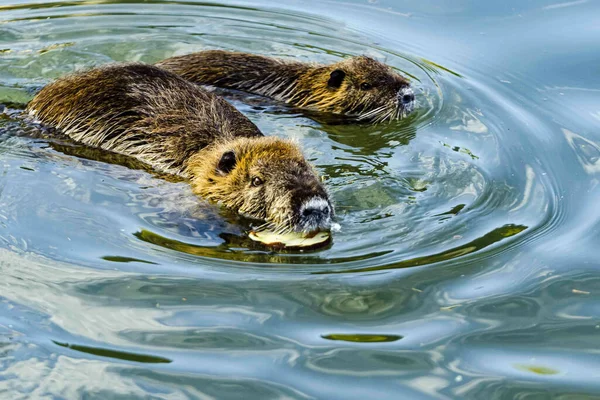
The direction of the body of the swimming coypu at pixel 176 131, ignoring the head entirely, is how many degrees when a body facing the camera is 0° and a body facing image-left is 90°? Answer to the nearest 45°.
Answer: approximately 315°

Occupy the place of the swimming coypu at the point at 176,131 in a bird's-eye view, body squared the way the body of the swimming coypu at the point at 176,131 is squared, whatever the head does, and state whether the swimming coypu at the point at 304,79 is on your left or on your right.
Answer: on your left
